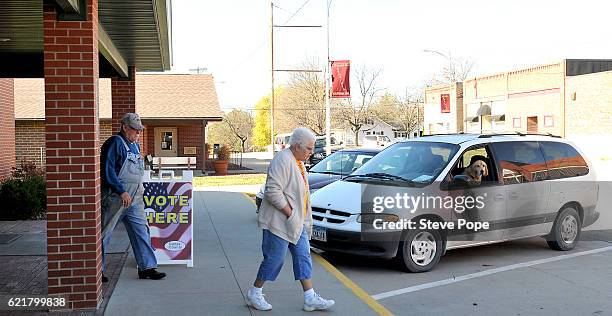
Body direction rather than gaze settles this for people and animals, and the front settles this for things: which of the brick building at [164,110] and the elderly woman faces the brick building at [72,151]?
the brick building at [164,110]

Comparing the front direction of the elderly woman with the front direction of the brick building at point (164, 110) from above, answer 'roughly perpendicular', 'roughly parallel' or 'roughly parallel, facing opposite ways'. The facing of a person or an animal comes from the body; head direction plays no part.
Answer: roughly perpendicular

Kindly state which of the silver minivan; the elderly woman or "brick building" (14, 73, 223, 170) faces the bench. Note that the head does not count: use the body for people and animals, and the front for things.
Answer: the brick building

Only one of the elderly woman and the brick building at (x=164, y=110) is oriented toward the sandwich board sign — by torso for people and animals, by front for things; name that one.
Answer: the brick building

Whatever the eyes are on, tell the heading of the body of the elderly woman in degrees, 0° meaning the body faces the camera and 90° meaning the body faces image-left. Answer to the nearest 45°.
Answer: approximately 270°

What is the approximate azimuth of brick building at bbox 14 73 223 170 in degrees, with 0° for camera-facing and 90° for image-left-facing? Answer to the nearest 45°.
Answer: approximately 0°

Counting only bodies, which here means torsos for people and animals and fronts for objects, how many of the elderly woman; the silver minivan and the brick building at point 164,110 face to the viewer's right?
1

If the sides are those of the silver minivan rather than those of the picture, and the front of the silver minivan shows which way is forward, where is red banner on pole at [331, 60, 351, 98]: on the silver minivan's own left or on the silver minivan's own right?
on the silver minivan's own right

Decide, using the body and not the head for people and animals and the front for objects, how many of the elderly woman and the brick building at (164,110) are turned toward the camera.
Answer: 1

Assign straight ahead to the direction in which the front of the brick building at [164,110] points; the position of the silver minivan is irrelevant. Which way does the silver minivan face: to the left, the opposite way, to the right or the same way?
to the right
